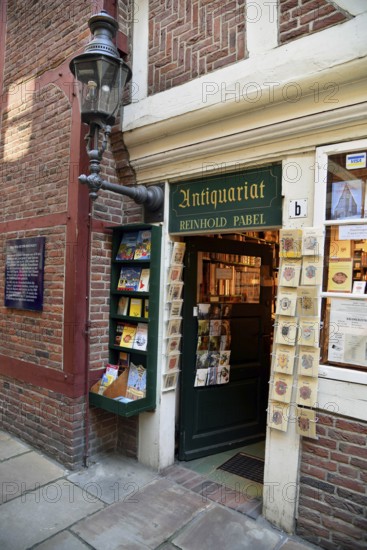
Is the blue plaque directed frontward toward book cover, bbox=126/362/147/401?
no

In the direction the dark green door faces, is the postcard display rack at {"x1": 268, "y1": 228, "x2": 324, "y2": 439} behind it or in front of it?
in front

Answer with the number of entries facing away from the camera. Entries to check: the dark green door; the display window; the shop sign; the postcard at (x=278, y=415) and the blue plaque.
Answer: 0

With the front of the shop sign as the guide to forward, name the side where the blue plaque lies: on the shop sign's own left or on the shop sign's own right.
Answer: on the shop sign's own right

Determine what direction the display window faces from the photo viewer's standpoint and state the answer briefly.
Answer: facing the viewer and to the left of the viewer

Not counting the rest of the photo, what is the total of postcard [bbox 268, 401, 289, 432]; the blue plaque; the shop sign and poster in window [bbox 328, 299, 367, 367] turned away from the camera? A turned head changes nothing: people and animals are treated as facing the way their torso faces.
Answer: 0

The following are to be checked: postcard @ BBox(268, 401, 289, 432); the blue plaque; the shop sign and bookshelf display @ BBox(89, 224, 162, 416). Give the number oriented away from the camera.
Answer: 0

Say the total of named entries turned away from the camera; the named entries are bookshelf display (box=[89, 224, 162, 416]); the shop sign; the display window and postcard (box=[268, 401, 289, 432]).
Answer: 0

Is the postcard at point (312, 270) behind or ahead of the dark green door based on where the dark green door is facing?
ahead

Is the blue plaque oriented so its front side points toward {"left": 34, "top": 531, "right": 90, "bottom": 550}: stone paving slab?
no

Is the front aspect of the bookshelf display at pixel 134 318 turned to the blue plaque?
no

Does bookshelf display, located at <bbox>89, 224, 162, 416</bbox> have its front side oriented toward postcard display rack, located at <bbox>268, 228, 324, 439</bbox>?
no

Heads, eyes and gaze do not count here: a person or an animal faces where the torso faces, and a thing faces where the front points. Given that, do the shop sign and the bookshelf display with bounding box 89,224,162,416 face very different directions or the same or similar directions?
same or similar directions

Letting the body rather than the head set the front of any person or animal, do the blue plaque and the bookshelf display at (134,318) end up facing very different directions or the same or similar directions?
same or similar directions

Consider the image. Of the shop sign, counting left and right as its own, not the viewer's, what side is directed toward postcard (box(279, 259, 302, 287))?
left

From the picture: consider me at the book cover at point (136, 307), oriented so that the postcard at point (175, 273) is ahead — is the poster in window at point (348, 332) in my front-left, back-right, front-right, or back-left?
front-right

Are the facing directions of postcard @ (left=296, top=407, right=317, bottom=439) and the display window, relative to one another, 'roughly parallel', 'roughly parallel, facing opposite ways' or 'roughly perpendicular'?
roughly parallel

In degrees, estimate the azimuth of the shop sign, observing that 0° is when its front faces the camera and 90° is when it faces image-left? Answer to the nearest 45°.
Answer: approximately 45°
